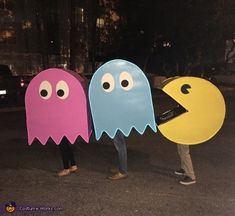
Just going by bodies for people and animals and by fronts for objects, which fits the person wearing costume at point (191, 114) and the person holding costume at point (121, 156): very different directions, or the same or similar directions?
same or similar directions

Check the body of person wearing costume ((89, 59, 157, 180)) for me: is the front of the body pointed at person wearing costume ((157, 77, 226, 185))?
no

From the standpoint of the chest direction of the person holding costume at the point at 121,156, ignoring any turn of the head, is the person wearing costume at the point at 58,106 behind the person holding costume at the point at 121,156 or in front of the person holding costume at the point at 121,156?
in front

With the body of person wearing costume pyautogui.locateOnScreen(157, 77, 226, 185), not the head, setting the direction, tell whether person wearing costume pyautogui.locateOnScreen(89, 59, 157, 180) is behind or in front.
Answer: in front

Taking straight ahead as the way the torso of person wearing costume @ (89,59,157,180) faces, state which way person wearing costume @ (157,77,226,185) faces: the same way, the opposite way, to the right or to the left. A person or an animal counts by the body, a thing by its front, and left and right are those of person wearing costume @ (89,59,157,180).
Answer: the same way
